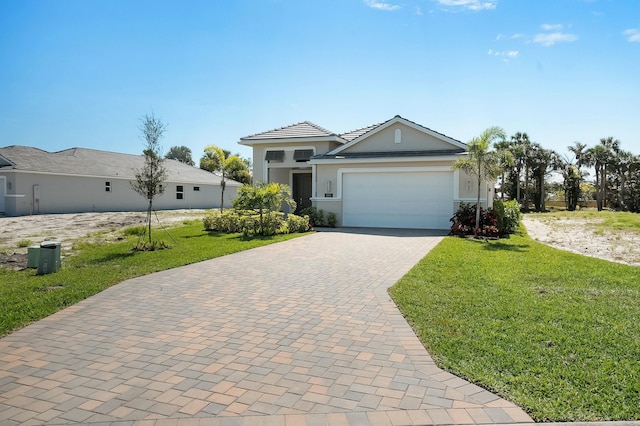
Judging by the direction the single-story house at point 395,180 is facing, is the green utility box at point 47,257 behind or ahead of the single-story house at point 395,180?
ahead

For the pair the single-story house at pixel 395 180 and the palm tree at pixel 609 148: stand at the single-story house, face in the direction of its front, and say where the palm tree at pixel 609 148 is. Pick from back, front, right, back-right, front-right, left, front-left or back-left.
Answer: back-left

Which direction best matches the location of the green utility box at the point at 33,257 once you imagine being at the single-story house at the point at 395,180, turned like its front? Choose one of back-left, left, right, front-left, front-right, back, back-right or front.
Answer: front-right

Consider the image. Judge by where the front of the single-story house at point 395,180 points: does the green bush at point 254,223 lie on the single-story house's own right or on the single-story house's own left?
on the single-story house's own right

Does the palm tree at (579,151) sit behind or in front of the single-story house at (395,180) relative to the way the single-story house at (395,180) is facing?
behind

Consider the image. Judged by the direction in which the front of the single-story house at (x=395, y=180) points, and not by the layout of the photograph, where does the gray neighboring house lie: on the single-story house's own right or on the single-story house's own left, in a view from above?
on the single-story house's own right

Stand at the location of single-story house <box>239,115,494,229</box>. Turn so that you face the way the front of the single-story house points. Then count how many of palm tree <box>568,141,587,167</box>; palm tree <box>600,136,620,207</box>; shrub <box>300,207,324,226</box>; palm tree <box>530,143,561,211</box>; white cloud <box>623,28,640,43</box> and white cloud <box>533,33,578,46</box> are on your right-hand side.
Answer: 1

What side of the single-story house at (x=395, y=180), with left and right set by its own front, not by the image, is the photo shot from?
front

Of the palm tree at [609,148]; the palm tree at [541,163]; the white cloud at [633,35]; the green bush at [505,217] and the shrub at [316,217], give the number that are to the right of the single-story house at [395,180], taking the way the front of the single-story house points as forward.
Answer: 1
